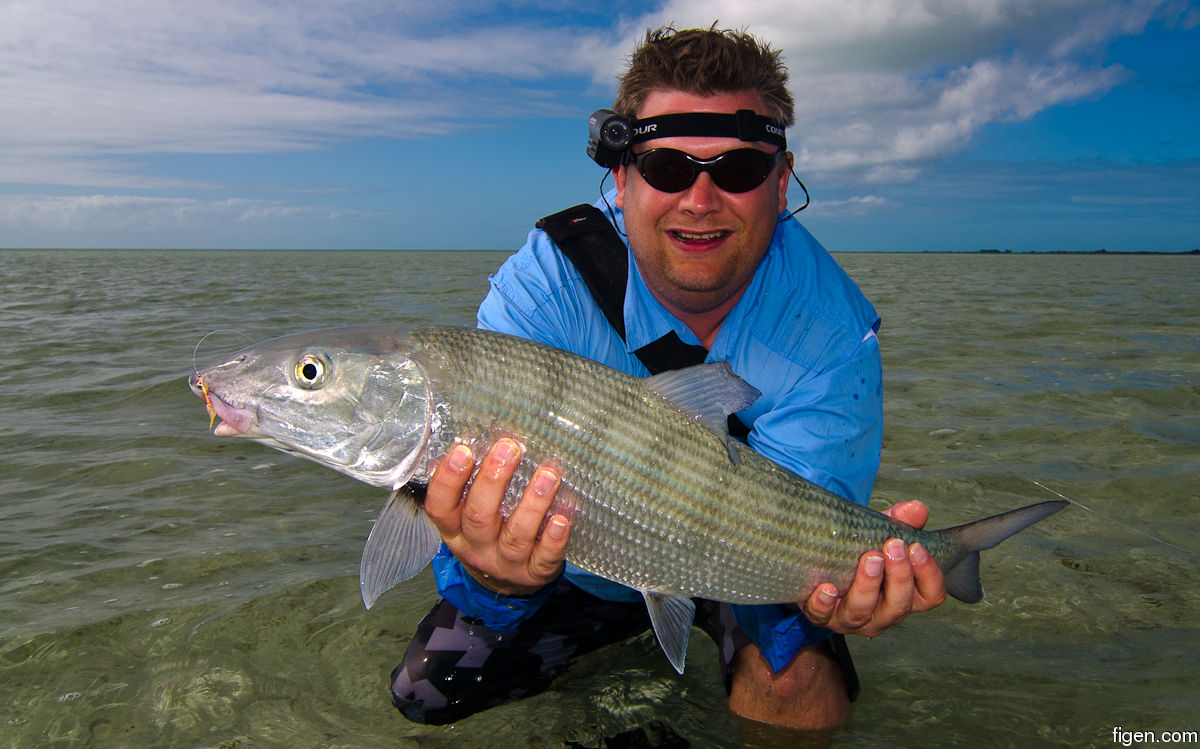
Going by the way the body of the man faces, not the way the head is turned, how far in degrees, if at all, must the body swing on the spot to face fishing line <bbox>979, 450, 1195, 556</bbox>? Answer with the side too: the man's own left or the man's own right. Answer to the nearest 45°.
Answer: approximately 135° to the man's own left

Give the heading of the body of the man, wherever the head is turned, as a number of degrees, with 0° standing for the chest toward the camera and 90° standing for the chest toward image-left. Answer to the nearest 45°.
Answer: approximately 0°
